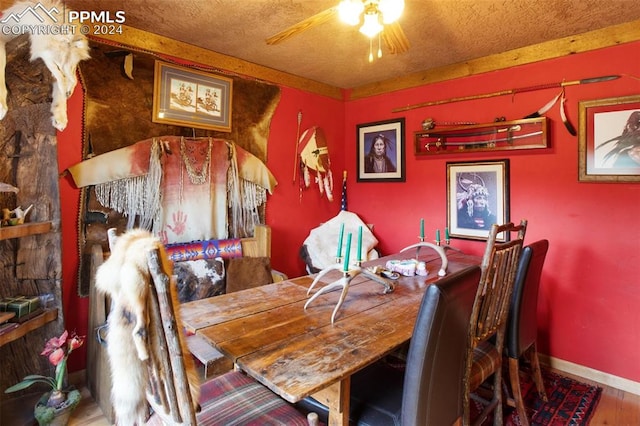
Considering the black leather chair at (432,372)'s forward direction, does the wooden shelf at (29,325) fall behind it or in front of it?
in front

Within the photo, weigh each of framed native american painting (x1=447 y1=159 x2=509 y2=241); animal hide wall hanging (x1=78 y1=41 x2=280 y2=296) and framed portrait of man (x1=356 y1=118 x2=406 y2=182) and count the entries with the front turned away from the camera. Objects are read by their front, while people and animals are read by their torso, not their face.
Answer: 0

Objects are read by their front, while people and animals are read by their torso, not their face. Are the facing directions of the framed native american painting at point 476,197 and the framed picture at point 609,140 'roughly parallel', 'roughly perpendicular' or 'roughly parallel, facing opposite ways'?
roughly parallel

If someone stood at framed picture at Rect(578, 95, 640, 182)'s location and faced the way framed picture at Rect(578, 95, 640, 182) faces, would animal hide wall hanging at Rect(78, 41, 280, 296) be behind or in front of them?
in front

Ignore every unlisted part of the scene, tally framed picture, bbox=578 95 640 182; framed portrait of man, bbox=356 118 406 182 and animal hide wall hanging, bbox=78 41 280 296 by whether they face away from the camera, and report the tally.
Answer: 0

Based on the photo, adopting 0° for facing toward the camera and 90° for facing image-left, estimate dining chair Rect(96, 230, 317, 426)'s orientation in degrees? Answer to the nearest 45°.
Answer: approximately 225°

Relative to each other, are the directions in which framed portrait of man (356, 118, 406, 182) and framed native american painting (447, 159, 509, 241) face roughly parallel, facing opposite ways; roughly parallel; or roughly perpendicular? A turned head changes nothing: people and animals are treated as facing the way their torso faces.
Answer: roughly parallel

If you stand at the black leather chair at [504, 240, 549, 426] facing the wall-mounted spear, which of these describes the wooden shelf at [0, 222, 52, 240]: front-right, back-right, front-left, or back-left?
back-left

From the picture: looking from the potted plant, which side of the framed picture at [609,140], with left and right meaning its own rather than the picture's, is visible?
front

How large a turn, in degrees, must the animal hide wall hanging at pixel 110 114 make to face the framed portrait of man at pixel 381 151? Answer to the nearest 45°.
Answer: approximately 45° to its left

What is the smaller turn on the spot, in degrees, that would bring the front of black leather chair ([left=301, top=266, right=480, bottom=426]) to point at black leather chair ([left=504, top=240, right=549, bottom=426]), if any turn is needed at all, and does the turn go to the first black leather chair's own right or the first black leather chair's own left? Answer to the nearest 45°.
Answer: approximately 90° to the first black leather chair's own right

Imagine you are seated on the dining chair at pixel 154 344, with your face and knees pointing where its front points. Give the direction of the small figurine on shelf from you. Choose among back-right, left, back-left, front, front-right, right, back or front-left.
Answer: left

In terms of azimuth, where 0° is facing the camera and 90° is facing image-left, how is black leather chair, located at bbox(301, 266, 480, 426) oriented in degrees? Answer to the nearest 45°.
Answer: approximately 135°

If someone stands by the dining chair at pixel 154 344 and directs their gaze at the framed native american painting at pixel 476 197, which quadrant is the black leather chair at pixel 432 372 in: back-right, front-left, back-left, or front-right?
front-right

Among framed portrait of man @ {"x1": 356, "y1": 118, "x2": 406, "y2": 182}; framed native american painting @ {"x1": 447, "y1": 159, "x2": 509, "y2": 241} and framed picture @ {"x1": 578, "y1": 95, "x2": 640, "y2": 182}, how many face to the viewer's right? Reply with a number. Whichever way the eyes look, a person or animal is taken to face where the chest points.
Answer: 0

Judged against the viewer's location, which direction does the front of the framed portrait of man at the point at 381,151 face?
facing the viewer and to the left of the viewer

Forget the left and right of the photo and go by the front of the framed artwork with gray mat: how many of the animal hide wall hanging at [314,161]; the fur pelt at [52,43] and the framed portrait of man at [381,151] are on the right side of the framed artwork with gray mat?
1

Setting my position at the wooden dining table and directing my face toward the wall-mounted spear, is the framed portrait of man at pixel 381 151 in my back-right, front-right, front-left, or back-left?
front-left
